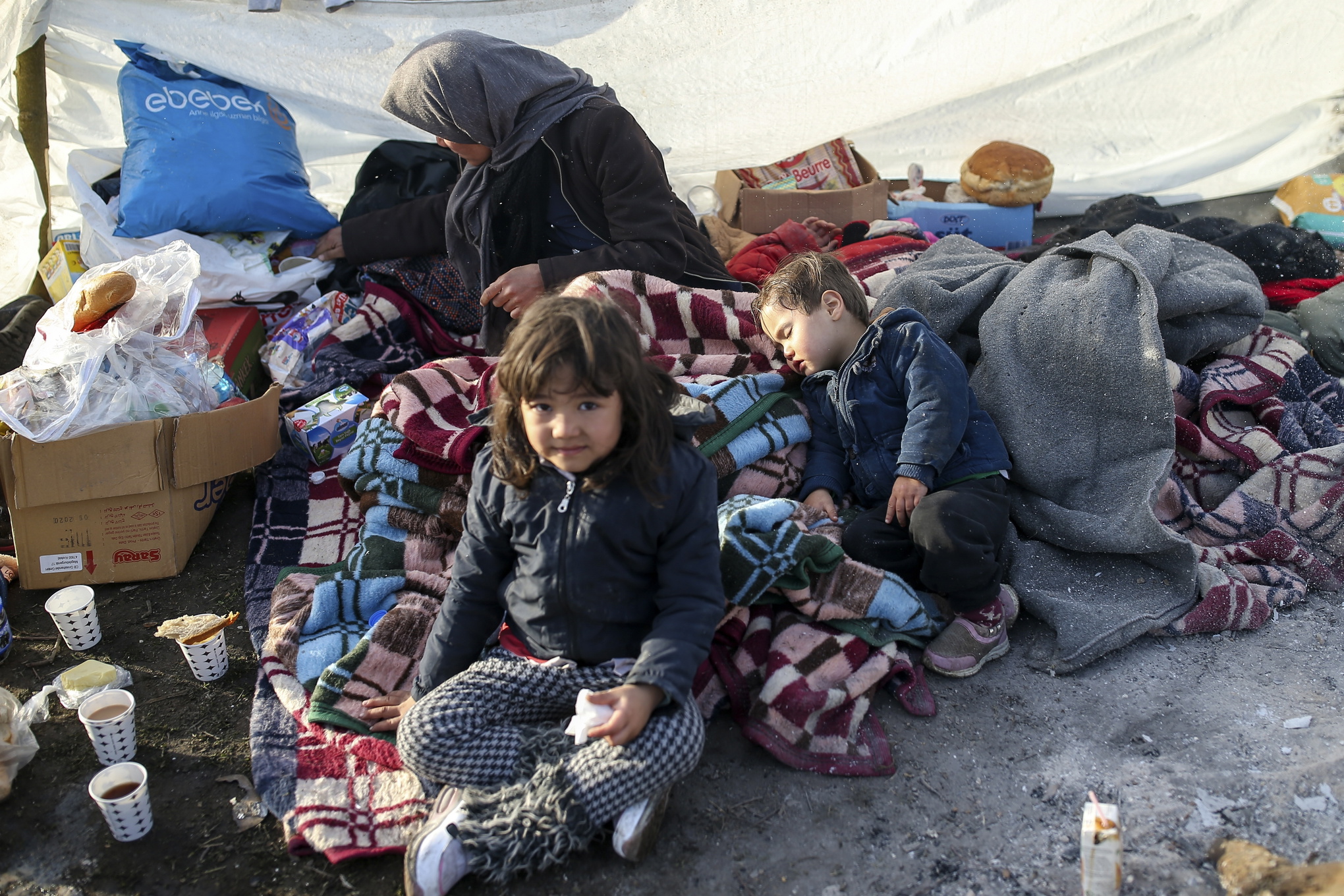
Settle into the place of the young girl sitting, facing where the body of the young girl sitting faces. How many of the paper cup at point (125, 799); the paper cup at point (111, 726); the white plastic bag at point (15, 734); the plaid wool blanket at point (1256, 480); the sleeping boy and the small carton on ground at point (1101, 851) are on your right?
3

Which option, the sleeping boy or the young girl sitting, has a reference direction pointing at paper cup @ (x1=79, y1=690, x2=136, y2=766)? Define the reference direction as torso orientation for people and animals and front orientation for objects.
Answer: the sleeping boy

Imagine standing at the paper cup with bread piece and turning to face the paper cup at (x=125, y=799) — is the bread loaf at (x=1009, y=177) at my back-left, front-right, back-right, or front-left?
back-left

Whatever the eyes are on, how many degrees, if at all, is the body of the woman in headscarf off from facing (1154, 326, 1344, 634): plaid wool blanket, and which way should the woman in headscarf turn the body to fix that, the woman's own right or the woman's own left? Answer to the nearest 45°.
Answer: approximately 90° to the woman's own left

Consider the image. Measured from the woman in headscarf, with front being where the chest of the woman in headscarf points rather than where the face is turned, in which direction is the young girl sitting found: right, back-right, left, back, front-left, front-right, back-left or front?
front-left

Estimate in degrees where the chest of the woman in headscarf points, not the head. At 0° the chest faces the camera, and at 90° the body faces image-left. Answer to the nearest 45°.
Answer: approximately 45°

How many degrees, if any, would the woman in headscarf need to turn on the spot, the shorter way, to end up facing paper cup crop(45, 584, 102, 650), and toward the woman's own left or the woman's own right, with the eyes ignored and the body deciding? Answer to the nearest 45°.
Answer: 0° — they already face it

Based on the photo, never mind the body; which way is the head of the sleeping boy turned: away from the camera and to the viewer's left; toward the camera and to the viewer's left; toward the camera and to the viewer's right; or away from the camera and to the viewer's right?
toward the camera and to the viewer's left

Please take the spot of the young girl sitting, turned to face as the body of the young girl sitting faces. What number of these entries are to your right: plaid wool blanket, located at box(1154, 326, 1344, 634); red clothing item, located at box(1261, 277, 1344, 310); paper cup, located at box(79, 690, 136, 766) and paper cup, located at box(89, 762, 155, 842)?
2

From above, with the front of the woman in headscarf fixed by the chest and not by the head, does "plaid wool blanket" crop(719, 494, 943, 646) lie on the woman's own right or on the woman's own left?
on the woman's own left

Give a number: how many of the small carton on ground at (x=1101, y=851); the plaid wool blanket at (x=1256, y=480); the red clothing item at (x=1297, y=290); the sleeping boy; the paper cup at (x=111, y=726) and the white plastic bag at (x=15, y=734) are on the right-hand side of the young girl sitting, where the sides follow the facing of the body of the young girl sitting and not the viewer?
2

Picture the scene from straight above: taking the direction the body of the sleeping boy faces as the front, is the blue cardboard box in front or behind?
behind

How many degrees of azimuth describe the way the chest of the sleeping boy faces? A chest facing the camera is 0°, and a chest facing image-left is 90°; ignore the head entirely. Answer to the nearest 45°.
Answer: approximately 45°
